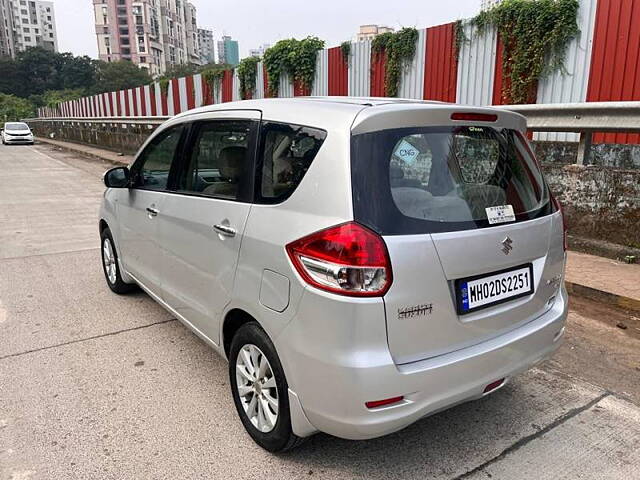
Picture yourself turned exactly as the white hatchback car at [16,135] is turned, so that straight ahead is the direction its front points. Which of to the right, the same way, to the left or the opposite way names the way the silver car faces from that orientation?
the opposite way

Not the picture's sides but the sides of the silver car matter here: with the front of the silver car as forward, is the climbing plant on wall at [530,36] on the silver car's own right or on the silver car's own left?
on the silver car's own right

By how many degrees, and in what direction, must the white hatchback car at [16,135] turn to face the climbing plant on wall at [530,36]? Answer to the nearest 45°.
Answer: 0° — it already faces it

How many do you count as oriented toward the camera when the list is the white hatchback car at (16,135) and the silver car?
1

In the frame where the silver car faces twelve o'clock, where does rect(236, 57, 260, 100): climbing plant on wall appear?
The climbing plant on wall is roughly at 1 o'clock from the silver car.

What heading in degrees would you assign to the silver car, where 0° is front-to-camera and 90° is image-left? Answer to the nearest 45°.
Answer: approximately 135°

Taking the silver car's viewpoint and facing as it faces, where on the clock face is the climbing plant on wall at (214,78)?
The climbing plant on wall is roughly at 1 o'clock from the silver car.

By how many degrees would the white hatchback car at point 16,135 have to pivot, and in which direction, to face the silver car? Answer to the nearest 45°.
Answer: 0° — it already faces it

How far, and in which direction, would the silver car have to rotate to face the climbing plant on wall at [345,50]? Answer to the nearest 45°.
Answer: approximately 45° to its right
